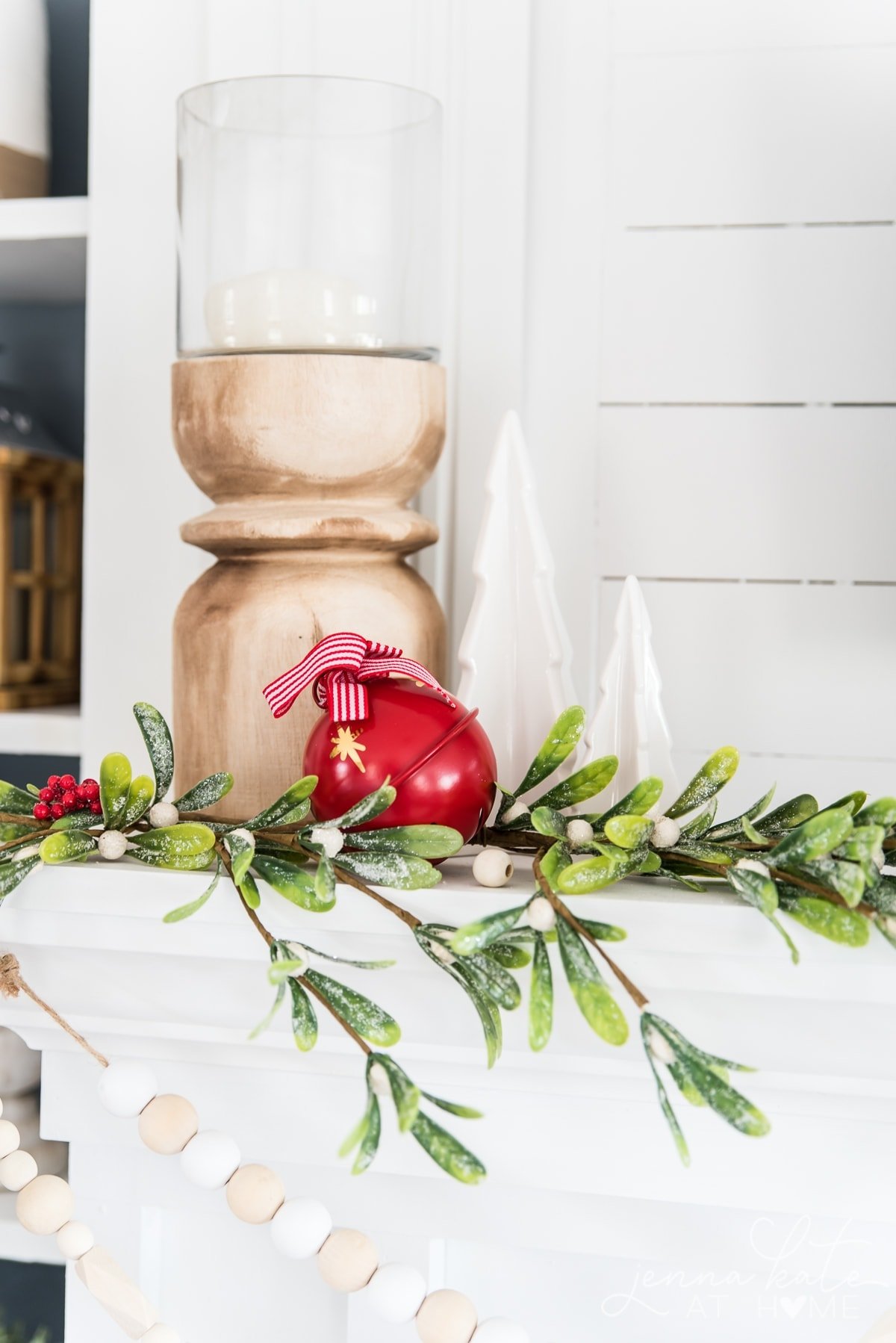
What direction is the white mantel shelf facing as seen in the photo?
toward the camera
